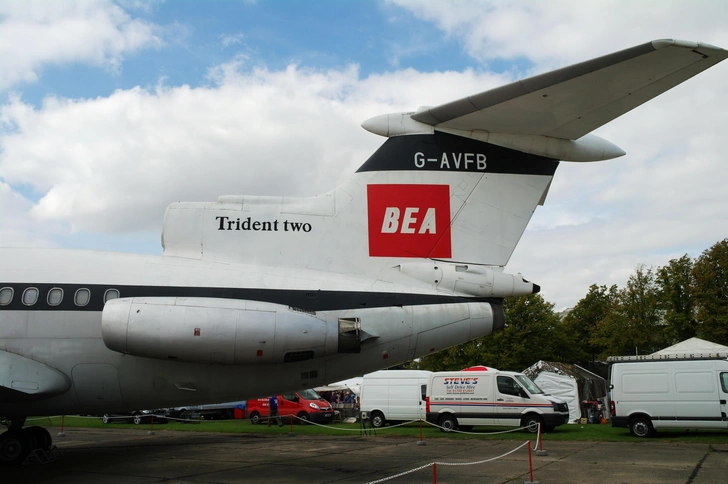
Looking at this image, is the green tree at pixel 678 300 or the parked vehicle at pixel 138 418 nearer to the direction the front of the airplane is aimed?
the parked vehicle

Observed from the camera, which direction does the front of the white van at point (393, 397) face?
facing to the right of the viewer

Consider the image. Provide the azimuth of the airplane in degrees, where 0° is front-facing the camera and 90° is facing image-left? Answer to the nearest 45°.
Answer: approximately 90°

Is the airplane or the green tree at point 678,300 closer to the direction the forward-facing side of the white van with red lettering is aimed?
the green tree

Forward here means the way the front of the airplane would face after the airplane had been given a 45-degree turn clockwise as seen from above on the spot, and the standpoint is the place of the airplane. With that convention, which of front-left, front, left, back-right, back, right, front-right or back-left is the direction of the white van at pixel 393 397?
front-right

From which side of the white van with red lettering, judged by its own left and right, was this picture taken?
right

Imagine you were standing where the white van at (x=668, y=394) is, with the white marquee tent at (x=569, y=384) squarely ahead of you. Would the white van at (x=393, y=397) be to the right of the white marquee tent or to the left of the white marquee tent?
left

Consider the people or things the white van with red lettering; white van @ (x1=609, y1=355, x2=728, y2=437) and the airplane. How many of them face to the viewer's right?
2

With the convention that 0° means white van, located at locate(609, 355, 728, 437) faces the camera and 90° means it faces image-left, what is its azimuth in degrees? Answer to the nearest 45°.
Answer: approximately 270°
